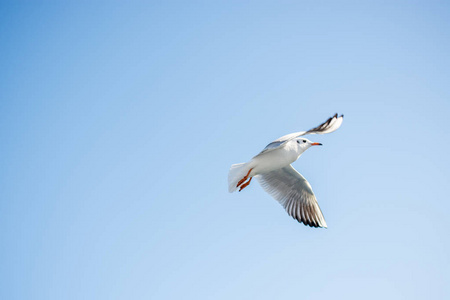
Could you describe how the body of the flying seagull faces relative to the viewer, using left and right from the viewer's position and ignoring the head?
facing to the right of the viewer
